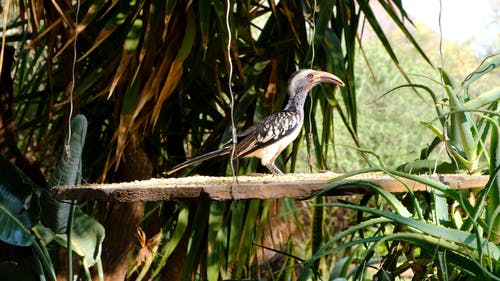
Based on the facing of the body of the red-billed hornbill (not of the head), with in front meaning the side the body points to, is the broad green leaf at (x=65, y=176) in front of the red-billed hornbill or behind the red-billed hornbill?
behind

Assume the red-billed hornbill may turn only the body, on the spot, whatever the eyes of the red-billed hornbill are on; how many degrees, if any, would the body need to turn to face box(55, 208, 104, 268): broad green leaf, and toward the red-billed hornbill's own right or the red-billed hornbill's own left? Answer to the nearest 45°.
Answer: approximately 180°

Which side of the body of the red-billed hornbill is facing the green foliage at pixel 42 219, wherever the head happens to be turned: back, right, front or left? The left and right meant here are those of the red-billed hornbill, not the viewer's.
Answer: back

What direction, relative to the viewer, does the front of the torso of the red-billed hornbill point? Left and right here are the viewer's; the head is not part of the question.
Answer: facing to the right of the viewer

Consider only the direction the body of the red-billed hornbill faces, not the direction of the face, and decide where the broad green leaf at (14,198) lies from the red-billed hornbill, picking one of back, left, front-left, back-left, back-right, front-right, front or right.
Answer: back
